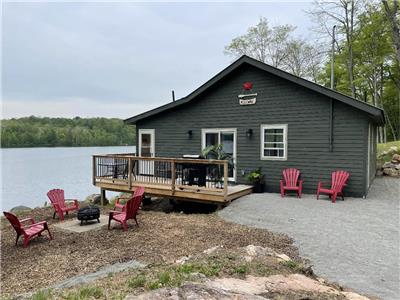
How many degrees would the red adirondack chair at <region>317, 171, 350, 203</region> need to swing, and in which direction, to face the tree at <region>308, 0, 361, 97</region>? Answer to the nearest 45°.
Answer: approximately 135° to its right

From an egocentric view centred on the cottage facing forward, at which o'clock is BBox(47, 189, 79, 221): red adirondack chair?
The red adirondack chair is roughly at 2 o'clock from the cottage.

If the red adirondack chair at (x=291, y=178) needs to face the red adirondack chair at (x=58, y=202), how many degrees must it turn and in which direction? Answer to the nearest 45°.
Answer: approximately 45° to its right

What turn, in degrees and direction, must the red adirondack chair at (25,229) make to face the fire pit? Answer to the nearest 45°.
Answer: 0° — it already faces it

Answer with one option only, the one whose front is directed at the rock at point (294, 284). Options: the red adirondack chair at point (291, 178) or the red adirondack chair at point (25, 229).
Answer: the red adirondack chair at point (291, 178)

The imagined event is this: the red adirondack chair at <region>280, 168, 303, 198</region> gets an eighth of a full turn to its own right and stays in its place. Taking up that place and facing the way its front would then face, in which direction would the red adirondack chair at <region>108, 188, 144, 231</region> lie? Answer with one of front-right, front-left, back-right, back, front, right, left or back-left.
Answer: front

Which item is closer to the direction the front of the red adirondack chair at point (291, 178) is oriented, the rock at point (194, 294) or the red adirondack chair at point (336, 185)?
the rock

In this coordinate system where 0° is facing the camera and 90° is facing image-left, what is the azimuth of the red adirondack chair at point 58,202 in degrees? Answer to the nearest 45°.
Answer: approximately 315°

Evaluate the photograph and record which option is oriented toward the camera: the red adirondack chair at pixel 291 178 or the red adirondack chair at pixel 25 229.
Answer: the red adirondack chair at pixel 291 178

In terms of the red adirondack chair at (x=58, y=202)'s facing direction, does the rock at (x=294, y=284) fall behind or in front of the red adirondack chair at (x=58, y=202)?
in front

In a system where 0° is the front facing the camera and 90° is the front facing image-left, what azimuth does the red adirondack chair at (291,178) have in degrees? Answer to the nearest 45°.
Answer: approximately 0°

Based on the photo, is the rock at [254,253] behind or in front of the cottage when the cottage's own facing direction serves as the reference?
in front

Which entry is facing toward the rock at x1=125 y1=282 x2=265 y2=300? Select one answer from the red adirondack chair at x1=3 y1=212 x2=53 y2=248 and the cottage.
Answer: the cottage

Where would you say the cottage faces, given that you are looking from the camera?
facing the viewer
